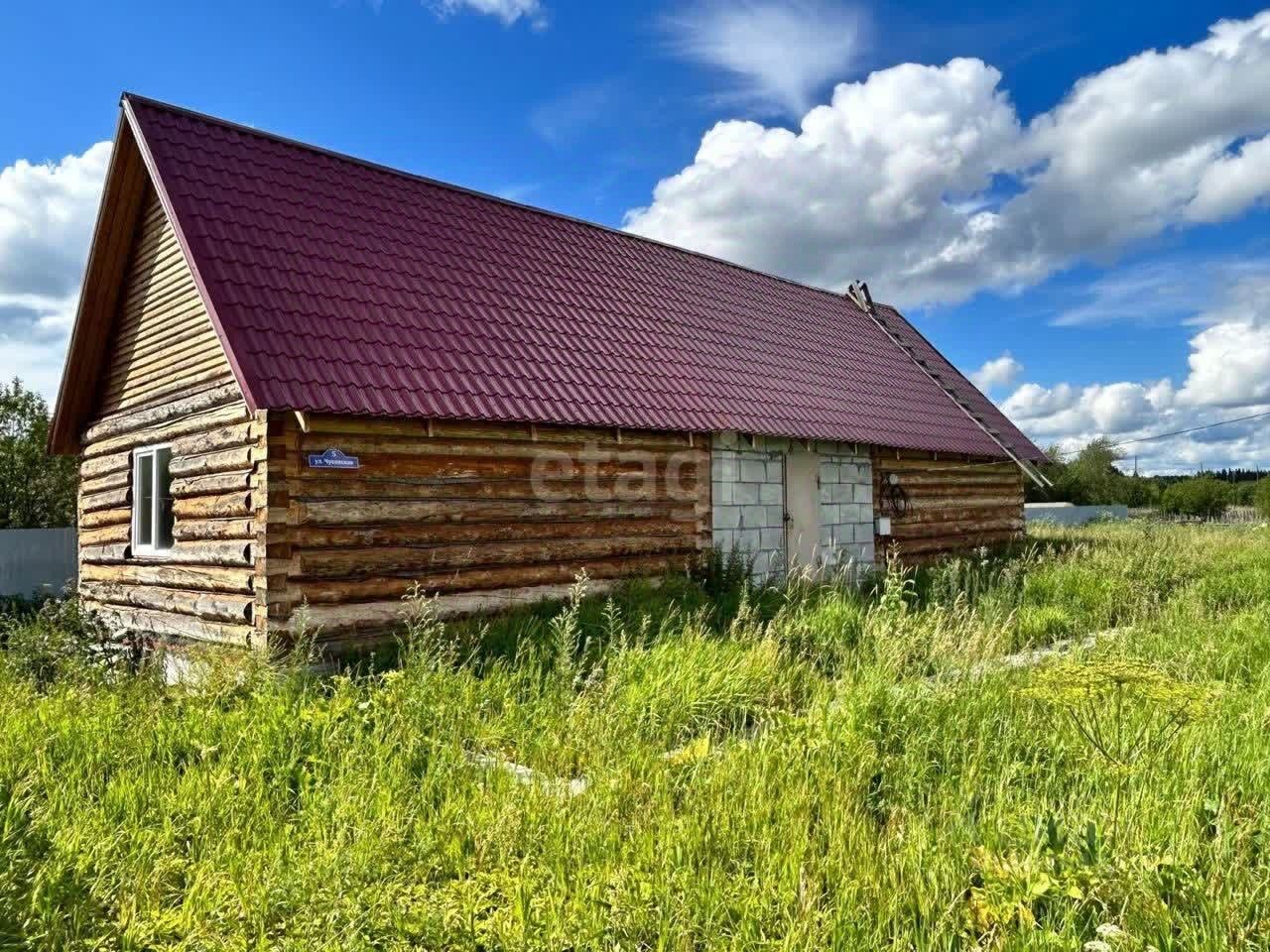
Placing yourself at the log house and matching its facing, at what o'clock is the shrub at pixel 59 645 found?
The shrub is roughly at 4 o'clock from the log house.

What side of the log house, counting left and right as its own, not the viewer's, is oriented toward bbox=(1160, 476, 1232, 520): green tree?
left

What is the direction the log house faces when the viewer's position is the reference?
facing the viewer and to the right of the viewer

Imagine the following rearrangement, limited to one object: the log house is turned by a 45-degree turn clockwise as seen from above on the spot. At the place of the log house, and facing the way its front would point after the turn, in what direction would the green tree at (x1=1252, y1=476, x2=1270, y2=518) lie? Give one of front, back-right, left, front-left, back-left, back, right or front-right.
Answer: back-left

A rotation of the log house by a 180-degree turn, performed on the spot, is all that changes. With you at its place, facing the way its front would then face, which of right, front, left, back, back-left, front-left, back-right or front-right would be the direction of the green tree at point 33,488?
front
